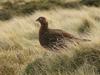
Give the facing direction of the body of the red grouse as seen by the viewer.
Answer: to the viewer's left

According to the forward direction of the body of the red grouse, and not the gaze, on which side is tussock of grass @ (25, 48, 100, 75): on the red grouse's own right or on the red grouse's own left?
on the red grouse's own left

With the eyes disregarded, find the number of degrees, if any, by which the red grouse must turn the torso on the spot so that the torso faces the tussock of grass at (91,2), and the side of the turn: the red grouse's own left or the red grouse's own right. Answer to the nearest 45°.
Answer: approximately 90° to the red grouse's own right
